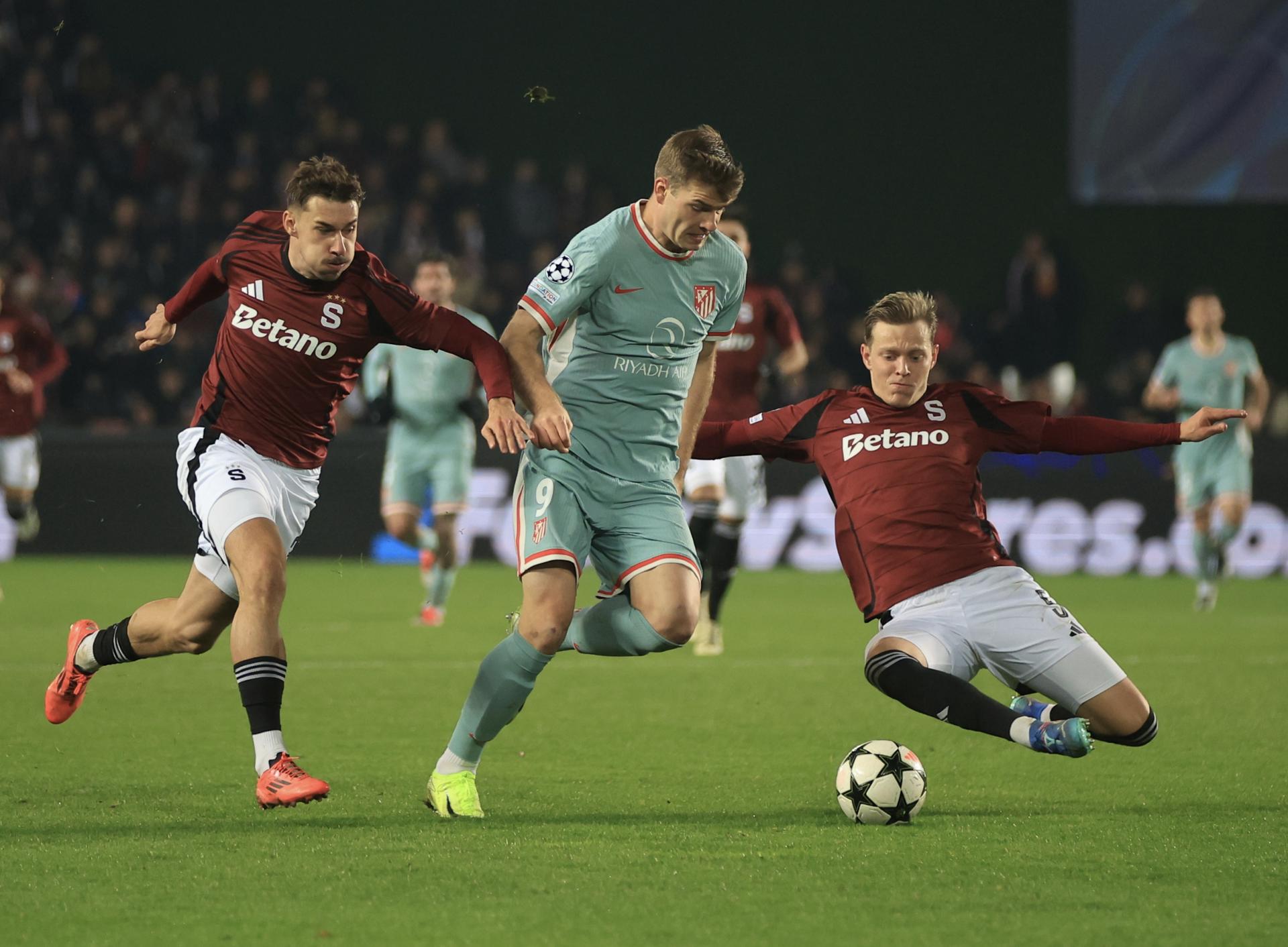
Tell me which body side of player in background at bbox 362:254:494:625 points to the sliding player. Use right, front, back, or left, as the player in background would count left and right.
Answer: front

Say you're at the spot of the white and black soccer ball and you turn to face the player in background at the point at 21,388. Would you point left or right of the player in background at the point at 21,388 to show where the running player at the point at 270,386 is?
left

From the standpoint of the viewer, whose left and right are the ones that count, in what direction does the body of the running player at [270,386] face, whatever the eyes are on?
facing the viewer and to the right of the viewer

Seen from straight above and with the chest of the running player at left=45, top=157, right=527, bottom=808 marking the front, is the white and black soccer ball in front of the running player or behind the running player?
in front

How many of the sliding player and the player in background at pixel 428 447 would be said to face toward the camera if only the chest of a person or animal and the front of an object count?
2

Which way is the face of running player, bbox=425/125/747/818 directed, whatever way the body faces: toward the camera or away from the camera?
toward the camera

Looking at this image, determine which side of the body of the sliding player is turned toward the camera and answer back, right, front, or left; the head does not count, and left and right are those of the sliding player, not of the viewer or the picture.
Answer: front

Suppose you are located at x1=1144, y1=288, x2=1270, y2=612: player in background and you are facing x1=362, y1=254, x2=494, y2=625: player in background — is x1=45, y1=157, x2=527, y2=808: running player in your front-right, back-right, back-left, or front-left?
front-left

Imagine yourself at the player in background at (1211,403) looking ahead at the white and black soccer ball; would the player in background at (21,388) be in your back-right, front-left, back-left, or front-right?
front-right

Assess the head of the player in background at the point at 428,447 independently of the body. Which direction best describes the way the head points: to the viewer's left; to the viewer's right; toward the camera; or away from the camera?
toward the camera

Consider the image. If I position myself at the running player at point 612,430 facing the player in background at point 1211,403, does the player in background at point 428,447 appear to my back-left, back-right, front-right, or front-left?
front-left

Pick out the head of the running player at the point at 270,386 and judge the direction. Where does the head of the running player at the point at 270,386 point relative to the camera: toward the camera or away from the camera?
toward the camera

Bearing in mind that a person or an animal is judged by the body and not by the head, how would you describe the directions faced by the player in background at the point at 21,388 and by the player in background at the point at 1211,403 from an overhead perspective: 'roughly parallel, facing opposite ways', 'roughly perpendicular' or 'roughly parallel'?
roughly parallel

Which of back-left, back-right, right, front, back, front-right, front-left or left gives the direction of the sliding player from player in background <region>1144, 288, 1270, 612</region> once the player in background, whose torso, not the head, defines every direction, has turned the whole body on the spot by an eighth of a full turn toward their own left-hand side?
front-right

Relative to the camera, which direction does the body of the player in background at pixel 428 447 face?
toward the camera

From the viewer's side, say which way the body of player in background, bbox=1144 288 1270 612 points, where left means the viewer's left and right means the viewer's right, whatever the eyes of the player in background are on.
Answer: facing the viewer
